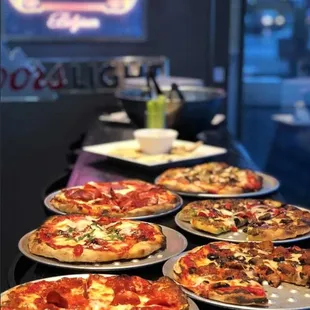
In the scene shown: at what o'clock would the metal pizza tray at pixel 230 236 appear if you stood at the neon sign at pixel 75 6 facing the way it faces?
The metal pizza tray is roughly at 12 o'clock from the neon sign.

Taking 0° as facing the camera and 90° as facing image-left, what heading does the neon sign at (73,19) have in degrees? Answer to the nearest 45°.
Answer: approximately 0°

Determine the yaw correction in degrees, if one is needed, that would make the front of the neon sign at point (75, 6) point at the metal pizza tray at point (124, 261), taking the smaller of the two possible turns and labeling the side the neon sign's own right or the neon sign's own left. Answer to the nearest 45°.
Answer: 0° — it already faces it

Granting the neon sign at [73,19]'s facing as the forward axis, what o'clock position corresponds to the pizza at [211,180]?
The pizza is roughly at 12 o'clock from the neon sign.

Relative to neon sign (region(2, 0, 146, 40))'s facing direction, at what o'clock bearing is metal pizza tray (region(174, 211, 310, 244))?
The metal pizza tray is roughly at 12 o'clock from the neon sign.

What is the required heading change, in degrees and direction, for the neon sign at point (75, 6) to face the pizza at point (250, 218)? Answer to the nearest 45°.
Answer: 0° — it already faces it

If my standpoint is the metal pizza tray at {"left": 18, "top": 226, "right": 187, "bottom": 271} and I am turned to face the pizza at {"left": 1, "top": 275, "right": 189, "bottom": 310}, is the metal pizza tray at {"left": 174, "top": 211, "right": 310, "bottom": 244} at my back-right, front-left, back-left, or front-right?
back-left

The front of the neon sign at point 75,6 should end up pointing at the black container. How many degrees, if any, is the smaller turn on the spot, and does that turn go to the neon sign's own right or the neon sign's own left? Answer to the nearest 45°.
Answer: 0° — it already faces it

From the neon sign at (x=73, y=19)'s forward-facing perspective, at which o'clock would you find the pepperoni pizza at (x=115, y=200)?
The pepperoni pizza is roughly at 12 o'clock from the neon sign.
